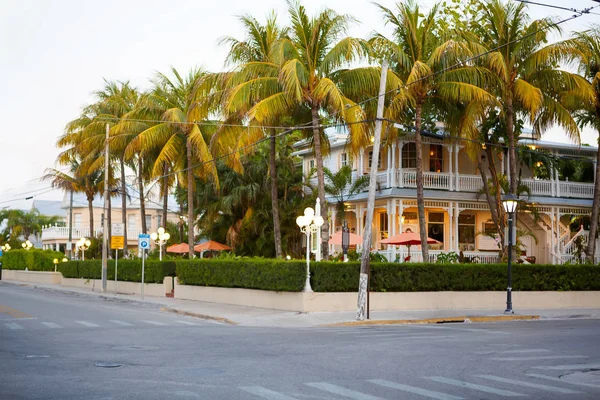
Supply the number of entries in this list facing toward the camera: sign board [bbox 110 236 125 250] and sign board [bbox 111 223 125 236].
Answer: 2

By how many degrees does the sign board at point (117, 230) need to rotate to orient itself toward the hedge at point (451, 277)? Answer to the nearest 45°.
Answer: approximately 45° to its left

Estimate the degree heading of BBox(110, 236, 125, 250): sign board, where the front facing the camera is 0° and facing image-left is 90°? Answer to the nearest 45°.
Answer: approximately 0°

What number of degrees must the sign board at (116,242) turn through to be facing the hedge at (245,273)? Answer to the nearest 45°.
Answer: approximately 45° to its left

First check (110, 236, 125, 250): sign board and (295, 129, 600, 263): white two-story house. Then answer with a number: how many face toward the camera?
2

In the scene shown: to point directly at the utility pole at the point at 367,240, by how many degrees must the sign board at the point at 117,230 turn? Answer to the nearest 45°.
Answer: approximately 45° to its left

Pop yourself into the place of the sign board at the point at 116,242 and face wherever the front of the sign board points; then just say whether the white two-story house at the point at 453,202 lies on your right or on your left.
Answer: on your left
